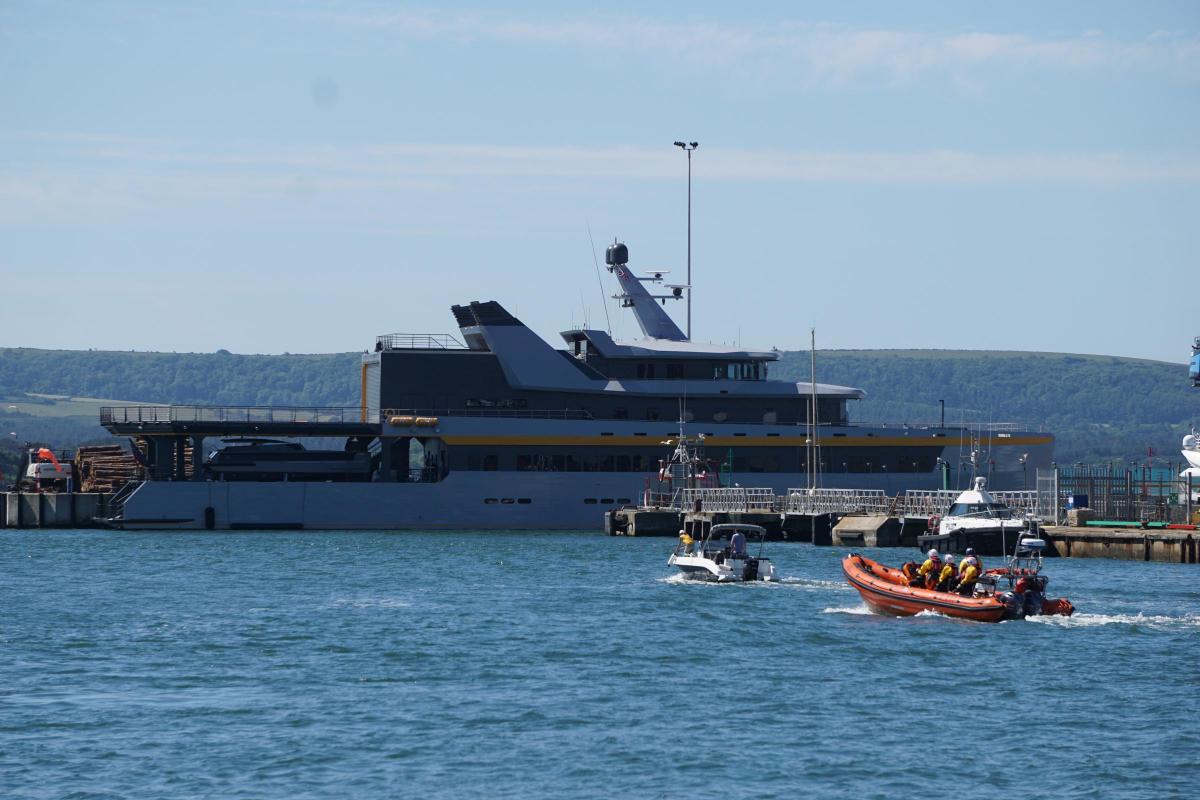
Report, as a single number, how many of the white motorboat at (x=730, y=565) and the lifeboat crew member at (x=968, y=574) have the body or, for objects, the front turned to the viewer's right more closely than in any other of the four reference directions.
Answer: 0

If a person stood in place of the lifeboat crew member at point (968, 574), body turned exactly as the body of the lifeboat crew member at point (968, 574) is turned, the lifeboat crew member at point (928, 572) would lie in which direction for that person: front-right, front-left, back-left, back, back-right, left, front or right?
front-right

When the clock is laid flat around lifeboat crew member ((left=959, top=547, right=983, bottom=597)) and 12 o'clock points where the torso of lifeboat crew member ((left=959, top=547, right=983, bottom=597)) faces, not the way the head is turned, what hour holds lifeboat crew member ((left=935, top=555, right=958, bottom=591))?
lifeboat crew member ((left=935, top=555, right=958, bottom=591)) is roughly at 1 o'clock from lifeboat crew member ((left=959, top=547, right=983, bottom=597)).

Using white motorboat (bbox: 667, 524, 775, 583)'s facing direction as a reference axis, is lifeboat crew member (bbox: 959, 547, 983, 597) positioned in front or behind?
behind

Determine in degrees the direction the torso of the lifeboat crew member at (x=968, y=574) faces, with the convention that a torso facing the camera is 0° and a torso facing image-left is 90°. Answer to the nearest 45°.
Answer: approximately 90°

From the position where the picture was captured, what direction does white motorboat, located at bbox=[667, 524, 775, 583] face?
facing away from the viewer and to the left of the viewer

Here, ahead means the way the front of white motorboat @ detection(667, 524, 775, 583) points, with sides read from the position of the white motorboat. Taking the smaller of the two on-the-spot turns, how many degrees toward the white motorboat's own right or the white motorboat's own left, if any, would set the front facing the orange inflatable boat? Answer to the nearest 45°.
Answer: approximately 180°

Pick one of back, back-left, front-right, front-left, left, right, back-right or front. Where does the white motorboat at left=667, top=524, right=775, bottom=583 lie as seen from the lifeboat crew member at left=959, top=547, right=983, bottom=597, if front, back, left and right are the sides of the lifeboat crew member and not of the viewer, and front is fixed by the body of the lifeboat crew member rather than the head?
front-right
